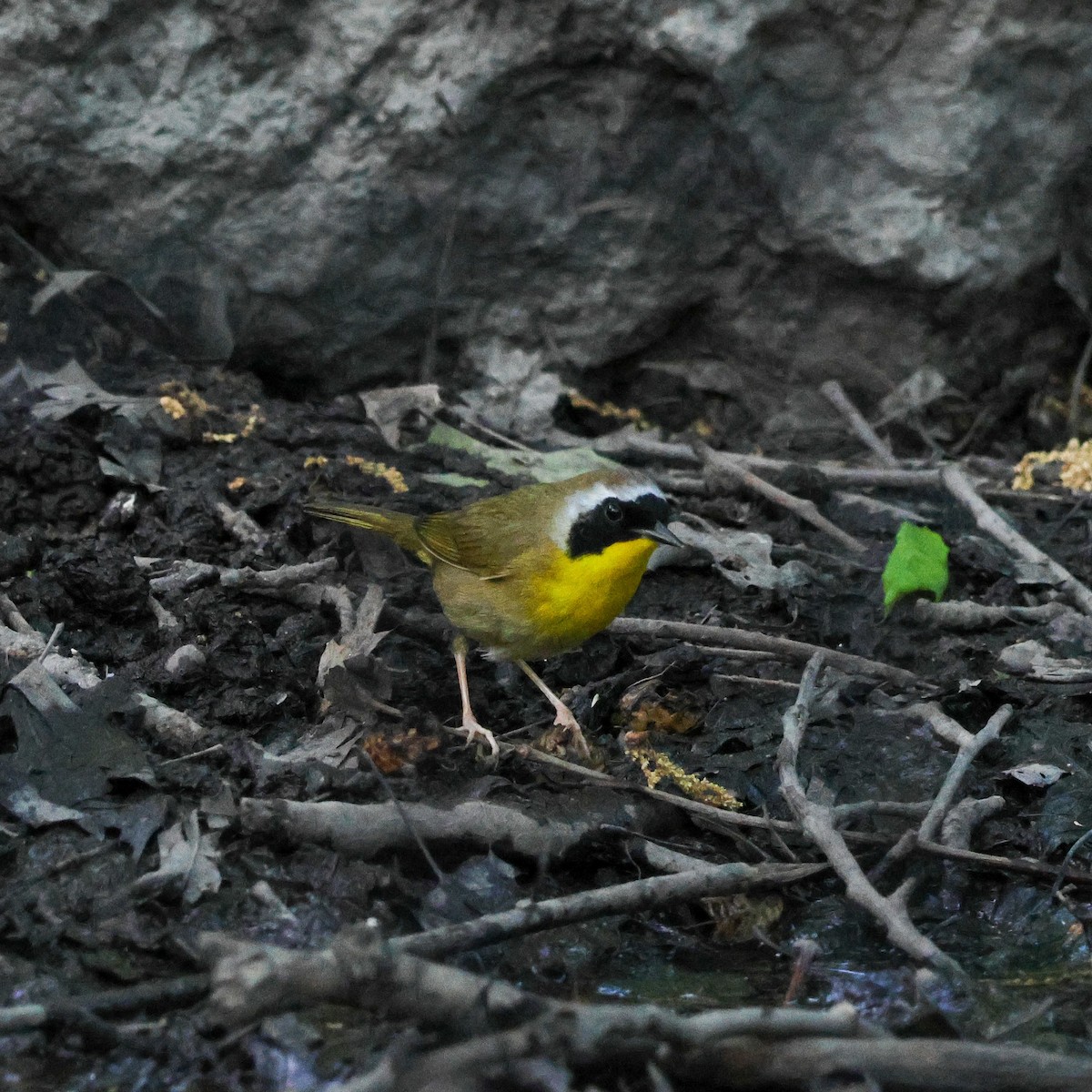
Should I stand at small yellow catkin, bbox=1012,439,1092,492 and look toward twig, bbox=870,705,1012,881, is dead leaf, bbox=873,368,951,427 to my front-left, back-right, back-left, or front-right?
back-right

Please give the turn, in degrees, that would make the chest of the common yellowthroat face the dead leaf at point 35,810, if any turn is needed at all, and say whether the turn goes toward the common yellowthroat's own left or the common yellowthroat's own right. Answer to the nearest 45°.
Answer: approximately 90° to the common yellowthroat's own right

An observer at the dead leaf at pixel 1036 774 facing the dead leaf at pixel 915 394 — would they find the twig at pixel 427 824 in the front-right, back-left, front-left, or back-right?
back-left

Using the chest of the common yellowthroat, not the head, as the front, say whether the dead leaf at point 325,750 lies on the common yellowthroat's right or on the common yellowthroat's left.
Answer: on the common yellowthroat's right

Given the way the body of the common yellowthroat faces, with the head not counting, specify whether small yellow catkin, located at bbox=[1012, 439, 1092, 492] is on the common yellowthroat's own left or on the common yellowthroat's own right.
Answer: on the common yellowthroat's own left

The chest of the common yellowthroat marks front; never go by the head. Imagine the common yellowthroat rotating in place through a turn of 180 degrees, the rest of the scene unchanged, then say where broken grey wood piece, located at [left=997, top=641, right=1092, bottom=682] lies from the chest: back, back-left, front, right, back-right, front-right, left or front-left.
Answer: back-right

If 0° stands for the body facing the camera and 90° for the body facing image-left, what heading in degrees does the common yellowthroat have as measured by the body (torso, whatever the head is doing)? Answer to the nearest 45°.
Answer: approximately 315°

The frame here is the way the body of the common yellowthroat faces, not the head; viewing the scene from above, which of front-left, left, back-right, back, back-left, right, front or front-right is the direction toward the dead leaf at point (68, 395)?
back

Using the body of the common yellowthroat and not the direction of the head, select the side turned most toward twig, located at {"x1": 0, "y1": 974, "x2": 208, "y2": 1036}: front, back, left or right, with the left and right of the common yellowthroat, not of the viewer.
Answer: right

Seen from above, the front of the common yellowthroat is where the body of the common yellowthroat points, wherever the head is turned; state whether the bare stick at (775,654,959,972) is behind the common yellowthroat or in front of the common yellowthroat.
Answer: in front

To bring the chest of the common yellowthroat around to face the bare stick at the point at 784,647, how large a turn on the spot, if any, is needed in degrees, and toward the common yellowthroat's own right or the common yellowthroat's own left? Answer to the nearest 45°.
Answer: approximately 45° to the common yellowthroat's own left
